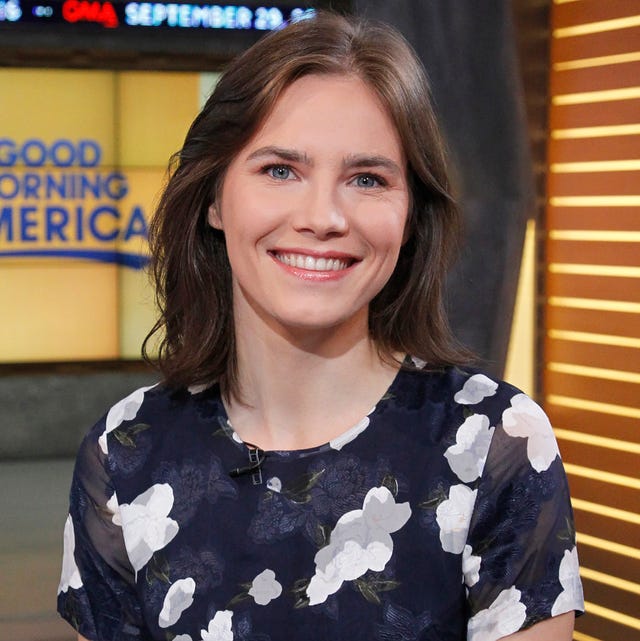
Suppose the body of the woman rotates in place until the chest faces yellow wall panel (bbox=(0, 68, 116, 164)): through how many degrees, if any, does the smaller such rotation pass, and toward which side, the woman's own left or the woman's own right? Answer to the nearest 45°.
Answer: approximately 180°

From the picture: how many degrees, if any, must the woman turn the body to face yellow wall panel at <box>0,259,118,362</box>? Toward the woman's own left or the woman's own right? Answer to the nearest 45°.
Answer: approximately 180°

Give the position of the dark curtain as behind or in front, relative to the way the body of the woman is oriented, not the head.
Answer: behind

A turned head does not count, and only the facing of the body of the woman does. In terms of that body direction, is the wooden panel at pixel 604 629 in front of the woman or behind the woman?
behind

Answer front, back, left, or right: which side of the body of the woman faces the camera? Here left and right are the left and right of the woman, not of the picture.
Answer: front
